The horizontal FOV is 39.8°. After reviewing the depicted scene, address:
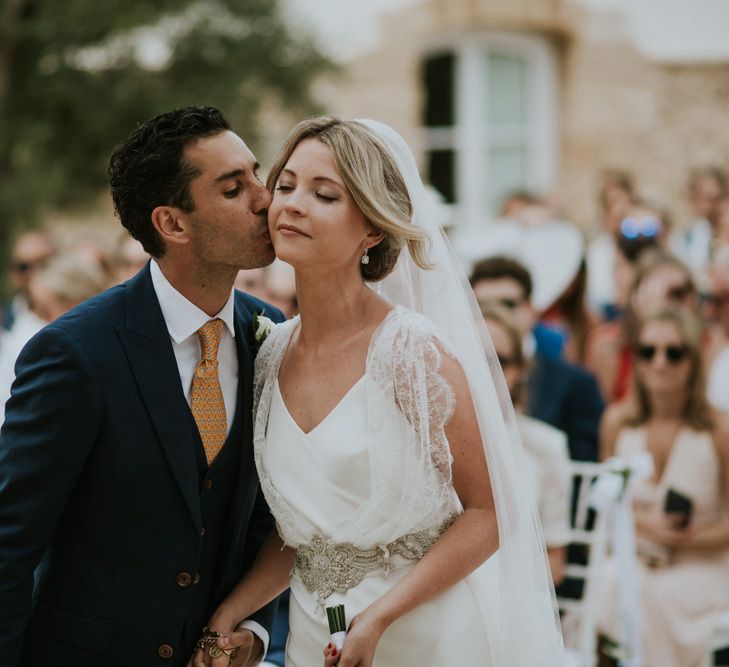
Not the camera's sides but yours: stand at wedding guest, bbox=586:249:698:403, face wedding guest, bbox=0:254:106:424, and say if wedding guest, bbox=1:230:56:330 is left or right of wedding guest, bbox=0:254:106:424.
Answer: right

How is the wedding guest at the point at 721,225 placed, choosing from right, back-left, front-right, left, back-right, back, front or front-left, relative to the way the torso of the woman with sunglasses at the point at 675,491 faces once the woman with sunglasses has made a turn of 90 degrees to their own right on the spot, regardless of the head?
right

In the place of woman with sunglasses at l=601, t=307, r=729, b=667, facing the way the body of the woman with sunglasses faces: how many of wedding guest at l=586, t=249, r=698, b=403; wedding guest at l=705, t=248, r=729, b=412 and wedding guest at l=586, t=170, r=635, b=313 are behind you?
3

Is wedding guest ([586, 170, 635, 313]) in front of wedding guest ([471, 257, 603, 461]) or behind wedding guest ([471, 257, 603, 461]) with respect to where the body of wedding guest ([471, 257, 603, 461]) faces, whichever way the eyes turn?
behind

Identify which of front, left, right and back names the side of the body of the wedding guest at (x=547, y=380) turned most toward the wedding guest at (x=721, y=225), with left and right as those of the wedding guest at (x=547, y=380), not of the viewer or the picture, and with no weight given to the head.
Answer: back

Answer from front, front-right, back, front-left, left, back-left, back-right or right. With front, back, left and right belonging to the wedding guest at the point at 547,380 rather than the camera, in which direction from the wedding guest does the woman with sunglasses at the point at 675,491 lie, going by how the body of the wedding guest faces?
left

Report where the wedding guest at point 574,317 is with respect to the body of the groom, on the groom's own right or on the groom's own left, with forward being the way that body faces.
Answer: on the groom's own left

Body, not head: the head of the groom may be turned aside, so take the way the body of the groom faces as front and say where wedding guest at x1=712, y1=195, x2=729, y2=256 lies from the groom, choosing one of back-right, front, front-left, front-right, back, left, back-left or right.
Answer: left

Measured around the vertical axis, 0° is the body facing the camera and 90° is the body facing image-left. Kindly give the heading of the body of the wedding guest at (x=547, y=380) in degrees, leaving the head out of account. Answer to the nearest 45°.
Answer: approximately 45°

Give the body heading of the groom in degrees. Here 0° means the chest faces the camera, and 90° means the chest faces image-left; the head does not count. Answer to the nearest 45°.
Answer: approximately 315°

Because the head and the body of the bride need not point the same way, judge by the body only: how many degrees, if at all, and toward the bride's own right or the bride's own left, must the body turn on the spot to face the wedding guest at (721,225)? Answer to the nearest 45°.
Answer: approximately 180°

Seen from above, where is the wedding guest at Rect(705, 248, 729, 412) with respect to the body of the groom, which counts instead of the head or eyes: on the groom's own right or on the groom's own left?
on the groom's own left
